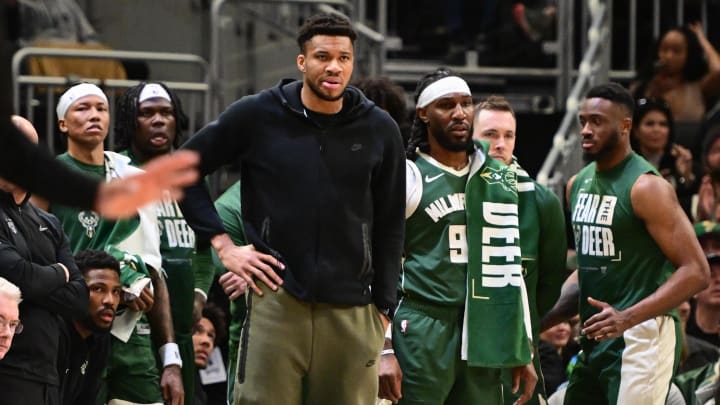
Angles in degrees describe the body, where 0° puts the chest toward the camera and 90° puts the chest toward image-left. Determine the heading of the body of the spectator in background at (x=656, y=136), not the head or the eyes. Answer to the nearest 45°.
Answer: approximately 0°

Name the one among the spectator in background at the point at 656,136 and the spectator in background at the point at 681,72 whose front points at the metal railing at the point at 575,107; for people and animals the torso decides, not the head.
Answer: the spectator in background at the point at 681,72

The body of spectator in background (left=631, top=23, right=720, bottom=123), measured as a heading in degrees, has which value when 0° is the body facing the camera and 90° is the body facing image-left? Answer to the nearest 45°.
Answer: approximately 45°
